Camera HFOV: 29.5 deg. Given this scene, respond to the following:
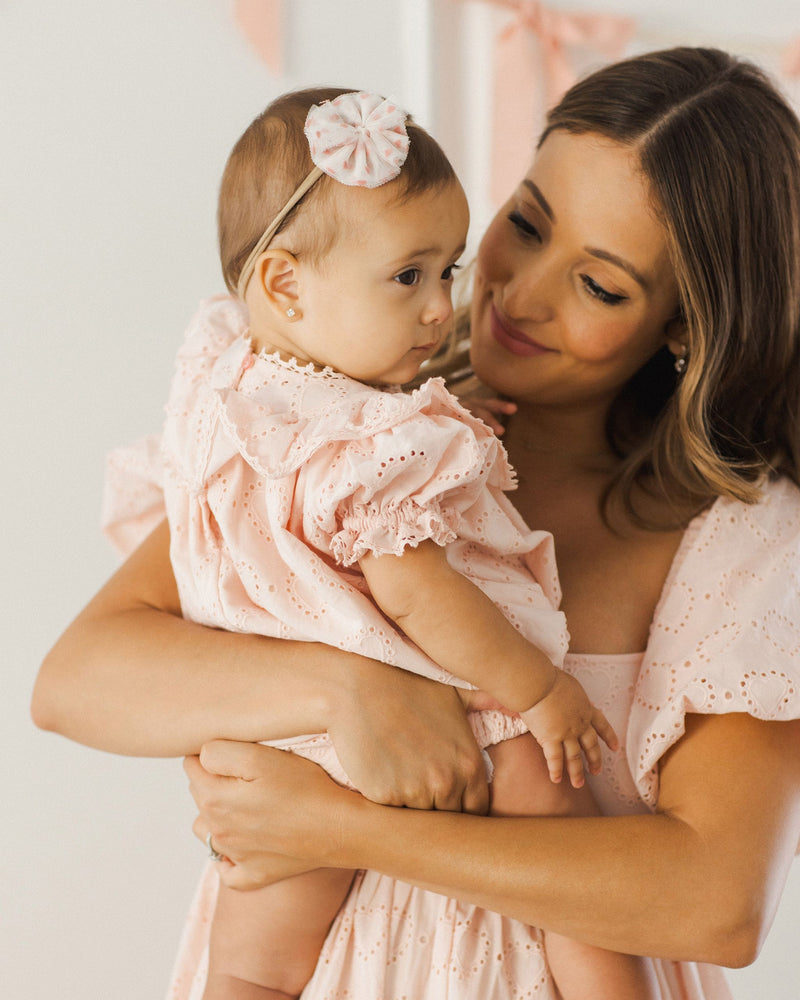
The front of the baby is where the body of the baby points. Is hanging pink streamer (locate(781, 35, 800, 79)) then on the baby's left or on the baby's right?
on the baby's left

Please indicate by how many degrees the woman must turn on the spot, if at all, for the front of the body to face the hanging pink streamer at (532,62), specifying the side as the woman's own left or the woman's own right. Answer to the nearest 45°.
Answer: approximately 135° to the woman's own right

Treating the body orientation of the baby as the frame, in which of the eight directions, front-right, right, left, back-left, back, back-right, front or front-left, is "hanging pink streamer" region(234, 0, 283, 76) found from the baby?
left

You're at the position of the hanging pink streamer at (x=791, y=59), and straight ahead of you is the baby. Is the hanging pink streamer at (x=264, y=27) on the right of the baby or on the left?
right

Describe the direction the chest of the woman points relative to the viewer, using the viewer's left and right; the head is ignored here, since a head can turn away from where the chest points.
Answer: facing the viewer and to the left of the viewer

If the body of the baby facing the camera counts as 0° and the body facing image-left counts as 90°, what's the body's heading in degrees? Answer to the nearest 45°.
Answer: approximately 270°

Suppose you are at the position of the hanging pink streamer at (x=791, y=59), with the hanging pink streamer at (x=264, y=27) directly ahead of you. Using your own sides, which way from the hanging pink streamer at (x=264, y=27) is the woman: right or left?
left
